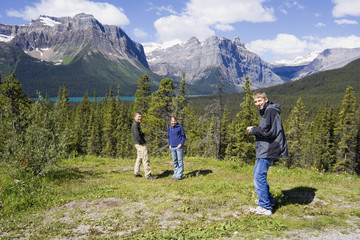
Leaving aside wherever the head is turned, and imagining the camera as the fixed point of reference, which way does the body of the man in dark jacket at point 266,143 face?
to the viewer's left

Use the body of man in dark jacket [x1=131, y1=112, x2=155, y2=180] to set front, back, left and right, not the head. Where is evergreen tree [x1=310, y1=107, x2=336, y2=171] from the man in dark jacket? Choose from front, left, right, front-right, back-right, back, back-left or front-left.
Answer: front-left

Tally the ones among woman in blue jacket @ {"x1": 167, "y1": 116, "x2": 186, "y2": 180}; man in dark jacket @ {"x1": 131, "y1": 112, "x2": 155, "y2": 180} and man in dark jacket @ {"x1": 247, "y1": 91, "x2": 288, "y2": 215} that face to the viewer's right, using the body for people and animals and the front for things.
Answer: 1

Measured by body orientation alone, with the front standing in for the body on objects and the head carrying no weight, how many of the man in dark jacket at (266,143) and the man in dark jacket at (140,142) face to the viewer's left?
1

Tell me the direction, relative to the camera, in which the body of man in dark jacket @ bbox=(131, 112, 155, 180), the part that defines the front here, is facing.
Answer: to the viewer's right

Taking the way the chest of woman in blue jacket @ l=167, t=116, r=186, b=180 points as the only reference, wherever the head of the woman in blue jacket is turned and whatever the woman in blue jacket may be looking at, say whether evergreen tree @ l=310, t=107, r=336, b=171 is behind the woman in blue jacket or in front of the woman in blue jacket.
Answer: behind

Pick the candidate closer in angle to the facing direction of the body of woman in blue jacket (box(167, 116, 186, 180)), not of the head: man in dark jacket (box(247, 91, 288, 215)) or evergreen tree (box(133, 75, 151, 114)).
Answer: the man in dark jacket

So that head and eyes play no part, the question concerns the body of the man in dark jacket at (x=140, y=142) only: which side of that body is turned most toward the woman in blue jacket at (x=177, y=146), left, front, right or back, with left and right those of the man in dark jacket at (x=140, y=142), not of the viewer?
front

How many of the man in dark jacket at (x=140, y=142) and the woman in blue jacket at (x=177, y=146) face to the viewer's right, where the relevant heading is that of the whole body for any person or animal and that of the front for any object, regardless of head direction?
1

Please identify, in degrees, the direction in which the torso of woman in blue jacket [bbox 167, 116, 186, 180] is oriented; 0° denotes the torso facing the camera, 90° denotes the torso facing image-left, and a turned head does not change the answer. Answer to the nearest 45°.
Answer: approximately 45°

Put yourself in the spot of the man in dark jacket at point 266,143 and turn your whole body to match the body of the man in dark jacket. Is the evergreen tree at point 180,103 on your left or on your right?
on your right

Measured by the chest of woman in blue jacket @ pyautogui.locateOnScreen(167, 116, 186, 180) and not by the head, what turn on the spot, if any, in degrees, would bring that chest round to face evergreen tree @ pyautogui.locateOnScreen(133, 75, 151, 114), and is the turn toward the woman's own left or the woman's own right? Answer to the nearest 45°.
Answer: approximately 135° to the woman's own right

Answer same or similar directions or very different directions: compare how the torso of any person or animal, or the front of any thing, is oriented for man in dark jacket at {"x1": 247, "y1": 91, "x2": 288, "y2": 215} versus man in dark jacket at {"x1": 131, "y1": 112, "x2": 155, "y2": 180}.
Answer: very different directions

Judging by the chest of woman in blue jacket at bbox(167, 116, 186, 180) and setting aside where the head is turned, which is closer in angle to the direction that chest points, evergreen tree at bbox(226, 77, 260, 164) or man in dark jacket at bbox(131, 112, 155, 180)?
the man in dark jacket
